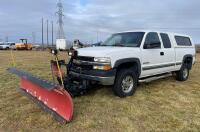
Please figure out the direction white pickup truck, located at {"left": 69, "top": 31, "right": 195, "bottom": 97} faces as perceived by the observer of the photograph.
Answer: facing the viewer and to the left of the viewer

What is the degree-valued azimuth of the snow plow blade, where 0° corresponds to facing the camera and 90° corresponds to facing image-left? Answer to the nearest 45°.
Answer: approximately 45°
